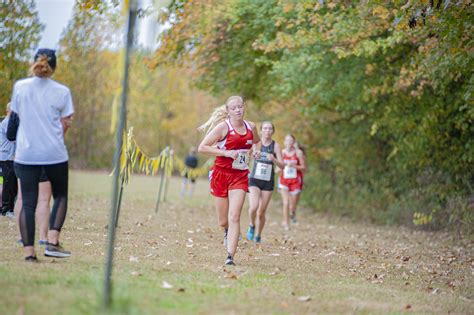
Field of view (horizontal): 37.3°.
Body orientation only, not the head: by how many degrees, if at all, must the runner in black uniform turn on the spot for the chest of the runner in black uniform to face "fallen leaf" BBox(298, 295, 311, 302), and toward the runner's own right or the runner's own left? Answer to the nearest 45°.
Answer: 0° — they already face it

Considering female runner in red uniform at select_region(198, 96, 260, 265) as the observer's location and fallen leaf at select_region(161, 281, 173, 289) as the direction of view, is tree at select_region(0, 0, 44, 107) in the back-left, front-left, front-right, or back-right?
back-right

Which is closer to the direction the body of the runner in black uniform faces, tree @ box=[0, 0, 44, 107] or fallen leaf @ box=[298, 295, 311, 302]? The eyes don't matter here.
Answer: the fallen leaf

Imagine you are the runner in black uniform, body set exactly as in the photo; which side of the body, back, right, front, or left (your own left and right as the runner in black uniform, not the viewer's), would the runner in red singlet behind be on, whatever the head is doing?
back

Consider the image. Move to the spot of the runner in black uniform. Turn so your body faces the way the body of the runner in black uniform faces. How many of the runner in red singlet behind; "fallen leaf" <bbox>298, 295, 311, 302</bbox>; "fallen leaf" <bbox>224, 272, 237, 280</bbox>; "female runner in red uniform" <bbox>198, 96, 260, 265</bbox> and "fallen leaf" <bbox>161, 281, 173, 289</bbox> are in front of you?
4

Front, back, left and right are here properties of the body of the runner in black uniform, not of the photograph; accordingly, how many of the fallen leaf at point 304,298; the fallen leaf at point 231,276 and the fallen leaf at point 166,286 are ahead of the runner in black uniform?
3

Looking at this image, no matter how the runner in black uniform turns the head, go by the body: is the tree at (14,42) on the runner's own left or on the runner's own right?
on the runner's own right

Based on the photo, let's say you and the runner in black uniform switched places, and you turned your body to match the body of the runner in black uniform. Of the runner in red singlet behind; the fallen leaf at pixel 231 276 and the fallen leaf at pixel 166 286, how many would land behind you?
1

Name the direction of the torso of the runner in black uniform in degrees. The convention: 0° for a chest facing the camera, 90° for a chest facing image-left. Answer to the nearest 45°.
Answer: approximately 0°

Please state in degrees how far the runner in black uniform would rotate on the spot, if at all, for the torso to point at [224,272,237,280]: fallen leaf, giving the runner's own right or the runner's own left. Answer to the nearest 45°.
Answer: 0° — they already face it

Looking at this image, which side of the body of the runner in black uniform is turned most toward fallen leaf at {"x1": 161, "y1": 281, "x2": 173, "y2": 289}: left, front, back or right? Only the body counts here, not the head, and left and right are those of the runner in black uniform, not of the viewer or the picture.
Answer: front
